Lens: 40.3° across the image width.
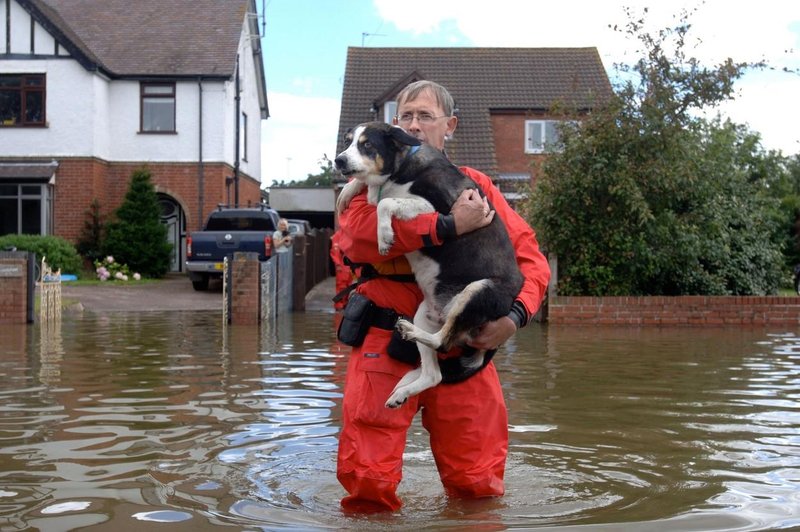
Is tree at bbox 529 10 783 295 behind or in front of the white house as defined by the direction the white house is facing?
in front

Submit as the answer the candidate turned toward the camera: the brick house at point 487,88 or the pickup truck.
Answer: the brick house

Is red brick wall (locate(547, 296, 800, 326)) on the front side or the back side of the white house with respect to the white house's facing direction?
on the front side

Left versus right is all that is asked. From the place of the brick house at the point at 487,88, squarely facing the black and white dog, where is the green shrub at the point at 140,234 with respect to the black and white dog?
right

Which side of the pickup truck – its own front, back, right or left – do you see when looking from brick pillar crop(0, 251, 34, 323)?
back

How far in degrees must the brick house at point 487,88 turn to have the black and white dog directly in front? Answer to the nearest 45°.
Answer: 0° — it already faces it

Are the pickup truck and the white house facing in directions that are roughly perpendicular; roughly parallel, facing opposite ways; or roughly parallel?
roughly parallel, facing opposite ways

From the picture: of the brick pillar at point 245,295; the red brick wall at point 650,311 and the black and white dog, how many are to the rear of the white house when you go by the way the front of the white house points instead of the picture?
0

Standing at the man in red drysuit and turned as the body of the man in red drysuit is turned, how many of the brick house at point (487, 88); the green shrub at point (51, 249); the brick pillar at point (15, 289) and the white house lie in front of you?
0

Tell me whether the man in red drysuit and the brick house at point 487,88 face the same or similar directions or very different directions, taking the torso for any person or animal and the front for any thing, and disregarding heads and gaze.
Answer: same or similar directions

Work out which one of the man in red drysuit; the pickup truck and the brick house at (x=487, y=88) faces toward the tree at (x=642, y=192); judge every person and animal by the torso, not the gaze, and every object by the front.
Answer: the brick house

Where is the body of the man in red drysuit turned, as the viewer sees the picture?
toward the camera

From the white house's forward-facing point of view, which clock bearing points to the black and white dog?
The black and white dog is roughly at 12 o'clock from the white house.

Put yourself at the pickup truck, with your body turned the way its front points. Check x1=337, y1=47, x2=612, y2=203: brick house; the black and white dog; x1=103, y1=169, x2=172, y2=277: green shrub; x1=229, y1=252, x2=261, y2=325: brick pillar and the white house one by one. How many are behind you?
2

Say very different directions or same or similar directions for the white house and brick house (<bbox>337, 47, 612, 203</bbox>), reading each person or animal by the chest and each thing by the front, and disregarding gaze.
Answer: same or similar directions

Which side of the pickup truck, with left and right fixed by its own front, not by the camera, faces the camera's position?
back

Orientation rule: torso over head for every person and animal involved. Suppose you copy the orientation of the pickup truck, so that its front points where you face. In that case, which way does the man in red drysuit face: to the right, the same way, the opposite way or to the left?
the opposite way

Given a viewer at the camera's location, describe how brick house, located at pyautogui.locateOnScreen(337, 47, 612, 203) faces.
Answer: facing the viewer

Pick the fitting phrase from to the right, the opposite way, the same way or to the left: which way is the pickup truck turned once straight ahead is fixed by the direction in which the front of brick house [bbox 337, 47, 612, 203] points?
the opposite way

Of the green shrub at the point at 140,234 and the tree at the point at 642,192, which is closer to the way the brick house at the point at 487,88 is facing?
the tree
